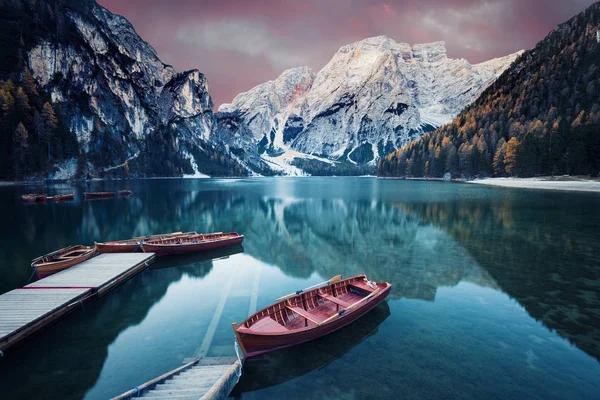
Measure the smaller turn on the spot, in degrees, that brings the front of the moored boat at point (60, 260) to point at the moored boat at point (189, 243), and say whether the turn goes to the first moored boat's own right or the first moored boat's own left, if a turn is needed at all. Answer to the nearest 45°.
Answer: approximately 135° to the first moored boat's own left

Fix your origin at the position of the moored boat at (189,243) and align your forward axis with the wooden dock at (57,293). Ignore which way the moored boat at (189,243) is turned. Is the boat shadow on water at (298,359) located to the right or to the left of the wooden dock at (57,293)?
left

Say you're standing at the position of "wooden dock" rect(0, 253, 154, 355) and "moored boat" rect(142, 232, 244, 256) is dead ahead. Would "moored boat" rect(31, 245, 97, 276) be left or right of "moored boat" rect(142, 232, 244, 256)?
left

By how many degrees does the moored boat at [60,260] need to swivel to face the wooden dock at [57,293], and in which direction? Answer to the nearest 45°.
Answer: approximately 45° to its left
